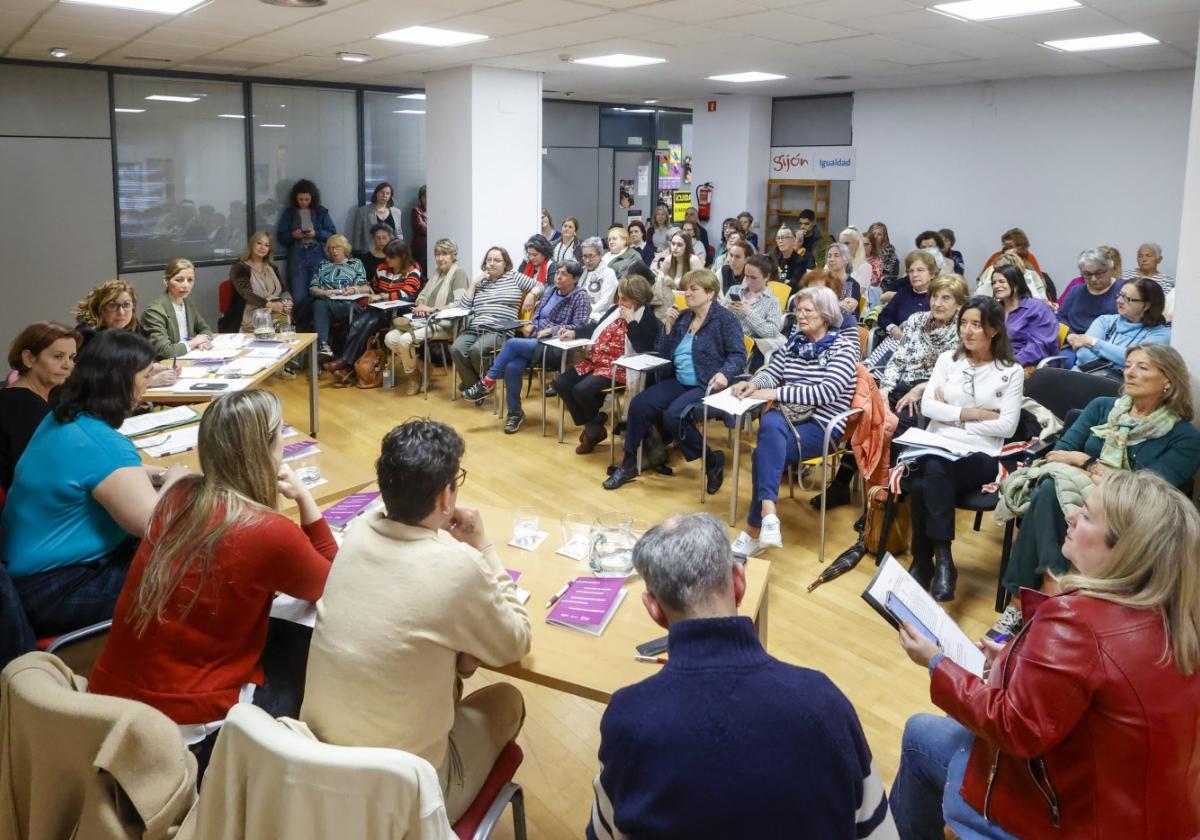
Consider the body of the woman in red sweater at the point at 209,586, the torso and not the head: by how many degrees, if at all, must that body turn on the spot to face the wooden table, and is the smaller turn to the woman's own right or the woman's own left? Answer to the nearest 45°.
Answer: approximately 45° to the woman's own left

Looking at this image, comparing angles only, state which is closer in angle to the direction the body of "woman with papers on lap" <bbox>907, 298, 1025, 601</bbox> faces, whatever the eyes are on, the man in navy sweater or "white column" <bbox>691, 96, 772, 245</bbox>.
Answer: the man in navy sweater

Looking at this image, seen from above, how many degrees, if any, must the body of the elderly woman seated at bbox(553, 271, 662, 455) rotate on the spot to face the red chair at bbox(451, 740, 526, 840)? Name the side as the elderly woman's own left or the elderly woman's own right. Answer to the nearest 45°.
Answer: approximately 45° to the elderly woman's own left

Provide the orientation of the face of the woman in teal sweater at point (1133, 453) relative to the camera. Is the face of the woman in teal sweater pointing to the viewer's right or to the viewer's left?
to the viewer's left

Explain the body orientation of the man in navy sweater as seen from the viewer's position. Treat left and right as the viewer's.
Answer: facing away from the viewer

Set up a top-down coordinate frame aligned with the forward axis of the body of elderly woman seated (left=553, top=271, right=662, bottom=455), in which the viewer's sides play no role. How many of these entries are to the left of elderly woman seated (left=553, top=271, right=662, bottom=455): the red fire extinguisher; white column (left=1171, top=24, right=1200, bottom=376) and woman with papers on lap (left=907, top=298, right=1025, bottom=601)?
2

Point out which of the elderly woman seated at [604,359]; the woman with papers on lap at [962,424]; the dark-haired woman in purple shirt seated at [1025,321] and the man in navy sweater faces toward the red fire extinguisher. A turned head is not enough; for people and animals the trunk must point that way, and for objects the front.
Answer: the man in navy sweater

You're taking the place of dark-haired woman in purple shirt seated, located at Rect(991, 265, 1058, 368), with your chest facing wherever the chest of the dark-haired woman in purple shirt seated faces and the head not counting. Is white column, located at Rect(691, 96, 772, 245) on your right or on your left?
on your right
